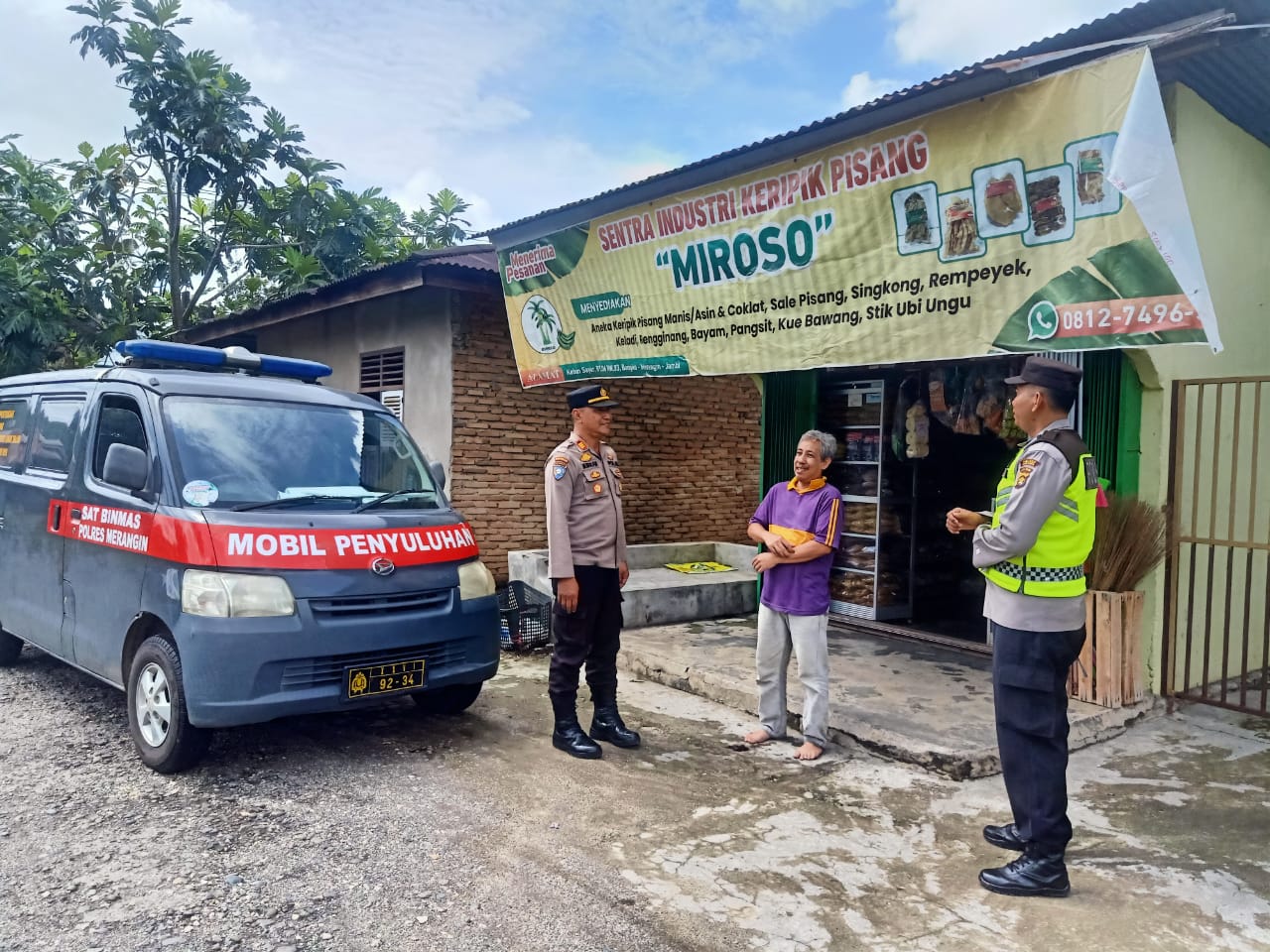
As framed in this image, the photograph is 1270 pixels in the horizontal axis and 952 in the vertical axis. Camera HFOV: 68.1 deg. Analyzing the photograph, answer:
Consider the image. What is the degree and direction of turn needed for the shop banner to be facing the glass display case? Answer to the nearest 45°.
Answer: approximately 135° to its right

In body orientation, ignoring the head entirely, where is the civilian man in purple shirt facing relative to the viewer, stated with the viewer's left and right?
facing the viewer and to the left of the viewer

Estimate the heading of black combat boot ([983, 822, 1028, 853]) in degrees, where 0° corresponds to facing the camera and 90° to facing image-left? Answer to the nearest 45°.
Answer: approximately 90°

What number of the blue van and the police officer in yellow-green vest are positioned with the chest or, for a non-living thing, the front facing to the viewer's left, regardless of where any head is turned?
1

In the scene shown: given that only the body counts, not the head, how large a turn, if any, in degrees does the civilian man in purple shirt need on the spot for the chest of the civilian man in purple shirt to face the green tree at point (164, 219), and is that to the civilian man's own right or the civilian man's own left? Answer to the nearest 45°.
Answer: approximately 90° to the civilian man's own right

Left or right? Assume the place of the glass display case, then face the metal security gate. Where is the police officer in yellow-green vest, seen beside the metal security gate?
right

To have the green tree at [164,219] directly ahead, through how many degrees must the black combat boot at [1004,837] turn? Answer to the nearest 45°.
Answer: approximately 45° to its right

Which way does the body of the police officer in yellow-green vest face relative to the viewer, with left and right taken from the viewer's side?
facing to the left of the viewer

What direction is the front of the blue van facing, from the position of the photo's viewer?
facing the viewer and to the right of the viewer

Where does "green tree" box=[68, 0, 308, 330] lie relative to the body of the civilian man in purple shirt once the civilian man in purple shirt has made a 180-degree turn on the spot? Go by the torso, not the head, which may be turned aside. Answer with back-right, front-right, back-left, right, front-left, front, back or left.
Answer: left

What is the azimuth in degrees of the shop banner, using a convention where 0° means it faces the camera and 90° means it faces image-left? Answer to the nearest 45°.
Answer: approximately 45°

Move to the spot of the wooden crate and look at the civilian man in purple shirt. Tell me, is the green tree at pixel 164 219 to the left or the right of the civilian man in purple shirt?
right

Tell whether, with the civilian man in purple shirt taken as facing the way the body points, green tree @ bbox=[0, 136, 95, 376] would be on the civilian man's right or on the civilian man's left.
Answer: on the civilian man's right

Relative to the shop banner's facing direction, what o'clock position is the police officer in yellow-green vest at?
The police officer in yellow-green vest is roughly at 10 o'clock from the shop banner.
